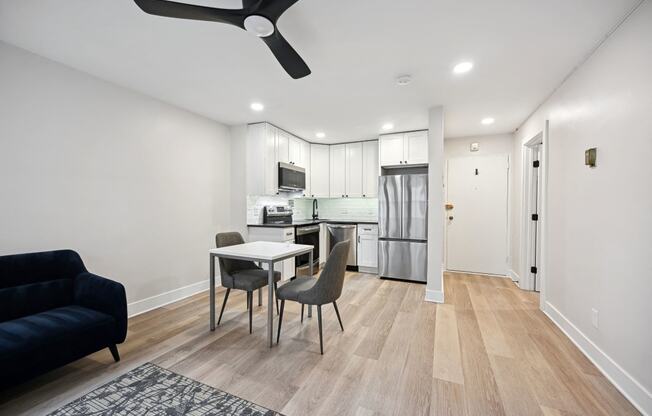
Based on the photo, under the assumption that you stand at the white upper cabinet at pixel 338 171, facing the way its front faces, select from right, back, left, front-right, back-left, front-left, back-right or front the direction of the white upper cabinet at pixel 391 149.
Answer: front-left

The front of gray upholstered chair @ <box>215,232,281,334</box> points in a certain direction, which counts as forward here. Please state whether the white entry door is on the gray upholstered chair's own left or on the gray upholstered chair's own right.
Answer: on the gray upholstered chair's own left

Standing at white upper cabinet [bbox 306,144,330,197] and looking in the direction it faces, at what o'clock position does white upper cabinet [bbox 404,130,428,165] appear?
white upper cabinet [bbox 404,130,428,165] is roughly at 10 o'clock from white upper cabinet [bbox 306,144,330,197].

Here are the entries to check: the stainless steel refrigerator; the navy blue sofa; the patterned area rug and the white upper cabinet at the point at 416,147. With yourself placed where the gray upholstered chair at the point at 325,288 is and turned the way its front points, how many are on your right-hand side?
2

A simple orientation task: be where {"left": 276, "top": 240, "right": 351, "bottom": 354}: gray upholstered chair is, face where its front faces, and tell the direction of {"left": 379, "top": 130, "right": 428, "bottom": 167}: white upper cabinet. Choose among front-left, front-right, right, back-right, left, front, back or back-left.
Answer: right

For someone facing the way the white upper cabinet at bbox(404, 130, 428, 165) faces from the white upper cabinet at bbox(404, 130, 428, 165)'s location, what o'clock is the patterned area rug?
The patterned area rug is roughly at 1 o'clock from the white upper cabinet.

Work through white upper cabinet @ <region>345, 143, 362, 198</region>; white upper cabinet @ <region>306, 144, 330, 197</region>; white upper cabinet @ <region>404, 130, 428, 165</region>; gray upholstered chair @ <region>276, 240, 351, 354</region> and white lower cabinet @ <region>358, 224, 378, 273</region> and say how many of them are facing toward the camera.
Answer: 4

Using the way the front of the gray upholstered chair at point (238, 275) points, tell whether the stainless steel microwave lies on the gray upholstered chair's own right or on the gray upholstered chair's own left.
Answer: on the gray upholstered chair's own left

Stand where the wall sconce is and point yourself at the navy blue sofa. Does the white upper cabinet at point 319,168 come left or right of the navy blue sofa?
right

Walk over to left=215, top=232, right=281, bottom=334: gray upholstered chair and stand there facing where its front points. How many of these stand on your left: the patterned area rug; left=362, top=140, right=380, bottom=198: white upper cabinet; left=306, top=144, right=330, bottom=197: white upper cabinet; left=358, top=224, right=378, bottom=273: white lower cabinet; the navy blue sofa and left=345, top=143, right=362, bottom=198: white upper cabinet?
4

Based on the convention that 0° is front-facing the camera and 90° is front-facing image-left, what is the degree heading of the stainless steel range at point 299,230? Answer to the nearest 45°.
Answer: approximately 315°

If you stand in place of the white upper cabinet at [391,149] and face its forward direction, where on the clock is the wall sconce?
The wall sconce is roughly at 11 o'clock from the white upper cabinet.

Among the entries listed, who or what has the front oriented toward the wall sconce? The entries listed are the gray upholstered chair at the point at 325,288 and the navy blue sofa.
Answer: the navy blue sofa

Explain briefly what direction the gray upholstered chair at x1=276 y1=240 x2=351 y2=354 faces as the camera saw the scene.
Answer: facing away from the viewer and to the left of the viewer
